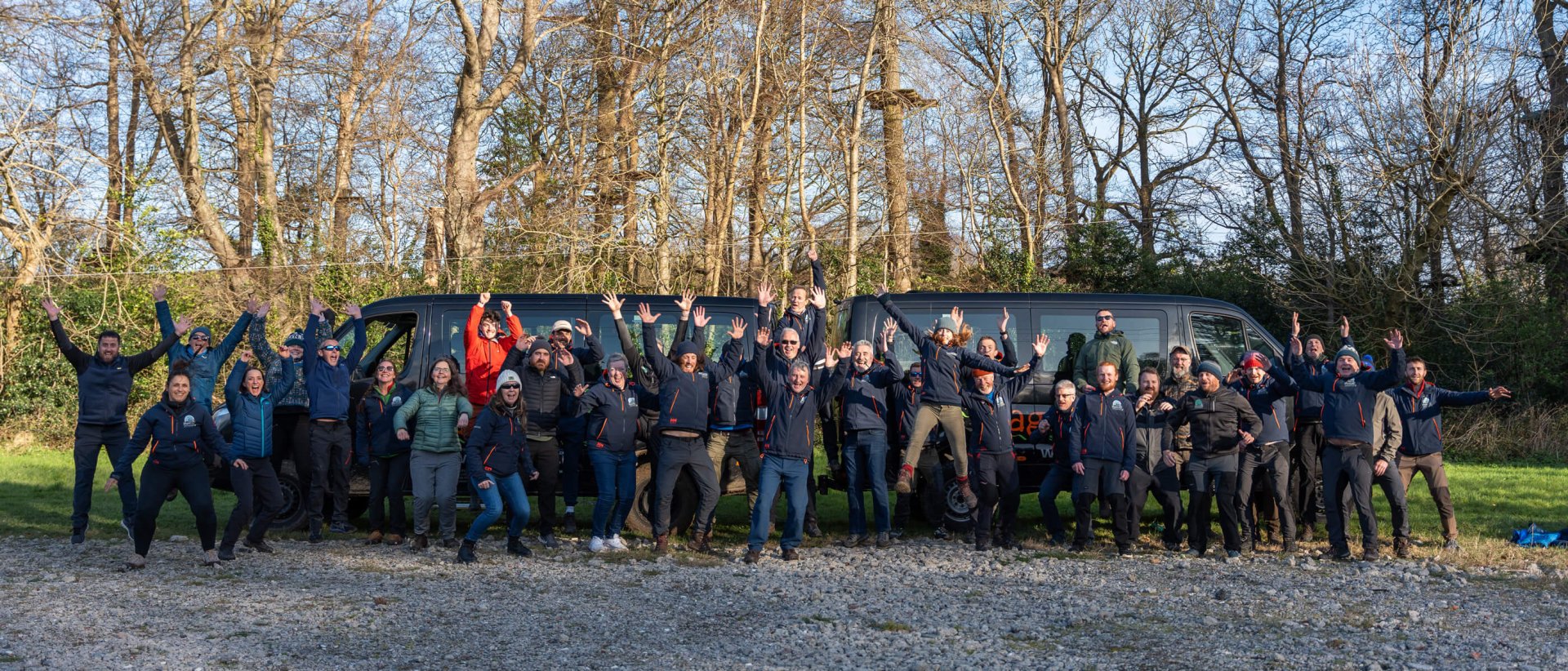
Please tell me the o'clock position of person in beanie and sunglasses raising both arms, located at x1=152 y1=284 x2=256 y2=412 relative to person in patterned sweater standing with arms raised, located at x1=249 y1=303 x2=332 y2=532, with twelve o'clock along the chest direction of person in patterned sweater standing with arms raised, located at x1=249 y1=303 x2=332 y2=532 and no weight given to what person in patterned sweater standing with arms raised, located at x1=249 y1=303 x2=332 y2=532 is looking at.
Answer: person in beanie and sunglasses raising both arms, located at x1=152 y1=284 x2=256 y2=412 is roughly at 5 o'clock from person in patterned sweater standing with arms raised, located at x1=249 y1=303 x2=332 y2=532.

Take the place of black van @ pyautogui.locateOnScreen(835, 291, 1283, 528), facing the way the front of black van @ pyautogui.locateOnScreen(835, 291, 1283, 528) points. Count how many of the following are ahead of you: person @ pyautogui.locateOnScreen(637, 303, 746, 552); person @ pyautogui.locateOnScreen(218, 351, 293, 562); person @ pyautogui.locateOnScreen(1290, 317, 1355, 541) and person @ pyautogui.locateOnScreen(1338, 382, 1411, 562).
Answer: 2

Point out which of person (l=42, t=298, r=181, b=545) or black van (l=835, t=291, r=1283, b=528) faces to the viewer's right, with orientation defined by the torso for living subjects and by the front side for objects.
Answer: the black van

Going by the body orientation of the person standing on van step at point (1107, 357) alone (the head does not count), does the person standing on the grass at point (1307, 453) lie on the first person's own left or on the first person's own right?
on the first person's own left

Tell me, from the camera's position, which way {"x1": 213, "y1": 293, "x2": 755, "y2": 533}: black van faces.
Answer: facing to the left of the viewer

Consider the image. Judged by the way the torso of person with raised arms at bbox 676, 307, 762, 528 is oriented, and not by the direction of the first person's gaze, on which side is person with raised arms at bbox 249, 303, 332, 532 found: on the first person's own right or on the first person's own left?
on the first person's own right

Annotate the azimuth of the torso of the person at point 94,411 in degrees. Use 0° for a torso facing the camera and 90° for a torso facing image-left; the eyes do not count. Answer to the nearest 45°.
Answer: approximately 0°

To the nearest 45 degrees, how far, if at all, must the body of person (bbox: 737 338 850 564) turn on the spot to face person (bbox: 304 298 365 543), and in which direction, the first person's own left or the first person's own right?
approximately 90° to the first person's own right
